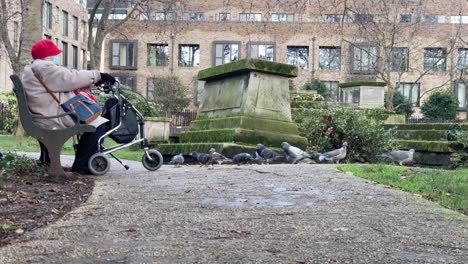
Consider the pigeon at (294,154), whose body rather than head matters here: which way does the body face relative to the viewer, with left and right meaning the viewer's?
facing to the left of the viewer

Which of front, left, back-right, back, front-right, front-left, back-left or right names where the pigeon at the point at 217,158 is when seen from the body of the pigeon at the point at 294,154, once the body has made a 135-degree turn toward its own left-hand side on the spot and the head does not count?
back-right

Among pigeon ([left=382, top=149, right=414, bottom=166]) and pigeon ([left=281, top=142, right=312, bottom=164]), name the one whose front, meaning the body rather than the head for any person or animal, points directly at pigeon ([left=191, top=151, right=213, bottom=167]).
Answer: pigeon ([left=281, top=142, right=312, bottom=164])

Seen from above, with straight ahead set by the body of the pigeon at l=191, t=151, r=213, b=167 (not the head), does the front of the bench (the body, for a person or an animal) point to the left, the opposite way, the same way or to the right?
the opposite way

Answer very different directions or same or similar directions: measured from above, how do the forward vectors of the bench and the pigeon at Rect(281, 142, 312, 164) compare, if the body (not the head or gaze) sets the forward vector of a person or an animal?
very different directions

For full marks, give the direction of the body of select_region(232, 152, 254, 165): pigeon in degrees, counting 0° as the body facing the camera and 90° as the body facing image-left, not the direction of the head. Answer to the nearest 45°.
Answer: approximately 90°

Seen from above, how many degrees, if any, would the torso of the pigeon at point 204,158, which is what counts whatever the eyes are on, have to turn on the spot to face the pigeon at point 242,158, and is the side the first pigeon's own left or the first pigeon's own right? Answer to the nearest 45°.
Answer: approximately 180°

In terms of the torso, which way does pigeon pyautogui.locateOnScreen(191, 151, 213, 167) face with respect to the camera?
to the viewer's left

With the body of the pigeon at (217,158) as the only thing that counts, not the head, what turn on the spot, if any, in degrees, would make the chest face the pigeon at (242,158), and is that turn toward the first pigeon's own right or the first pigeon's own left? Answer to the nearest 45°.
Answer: approximately 180°

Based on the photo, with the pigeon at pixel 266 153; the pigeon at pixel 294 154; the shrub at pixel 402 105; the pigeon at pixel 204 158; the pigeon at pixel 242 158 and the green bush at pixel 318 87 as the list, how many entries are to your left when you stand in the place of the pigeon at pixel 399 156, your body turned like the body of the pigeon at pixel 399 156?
2

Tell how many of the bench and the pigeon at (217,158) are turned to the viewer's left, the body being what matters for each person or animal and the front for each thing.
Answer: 1

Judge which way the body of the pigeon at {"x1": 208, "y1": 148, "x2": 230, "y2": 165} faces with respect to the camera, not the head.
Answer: to the viewer's left

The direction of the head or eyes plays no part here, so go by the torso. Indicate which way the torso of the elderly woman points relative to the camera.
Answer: to the viewer's right

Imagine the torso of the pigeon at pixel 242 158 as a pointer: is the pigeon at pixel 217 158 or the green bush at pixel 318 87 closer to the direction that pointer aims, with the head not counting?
the pigeon
